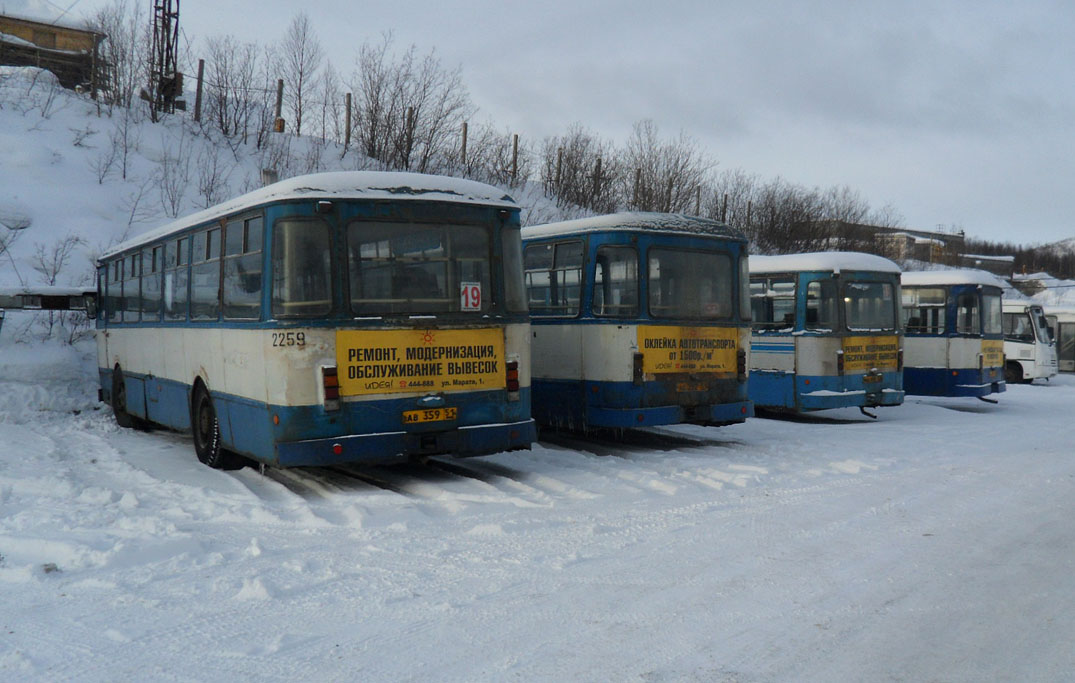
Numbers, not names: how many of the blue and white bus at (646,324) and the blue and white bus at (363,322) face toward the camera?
0

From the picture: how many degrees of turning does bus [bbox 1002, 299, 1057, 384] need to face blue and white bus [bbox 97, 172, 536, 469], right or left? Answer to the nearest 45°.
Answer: approximately 45° to its right

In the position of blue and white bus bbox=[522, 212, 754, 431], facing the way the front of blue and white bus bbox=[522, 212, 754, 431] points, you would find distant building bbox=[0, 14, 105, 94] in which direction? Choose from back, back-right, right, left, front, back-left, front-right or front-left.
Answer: front

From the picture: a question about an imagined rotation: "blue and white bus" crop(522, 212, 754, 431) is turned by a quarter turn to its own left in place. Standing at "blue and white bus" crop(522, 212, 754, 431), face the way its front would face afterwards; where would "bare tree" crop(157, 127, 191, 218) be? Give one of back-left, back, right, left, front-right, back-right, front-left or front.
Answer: right

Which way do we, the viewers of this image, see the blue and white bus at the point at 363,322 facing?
facing away from the viewer and to the left of the viewer

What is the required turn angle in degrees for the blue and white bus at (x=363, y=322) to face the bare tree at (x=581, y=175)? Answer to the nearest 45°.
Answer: approximately 45° to its right

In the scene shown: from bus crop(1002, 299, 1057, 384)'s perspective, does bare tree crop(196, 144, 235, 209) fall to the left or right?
on its right

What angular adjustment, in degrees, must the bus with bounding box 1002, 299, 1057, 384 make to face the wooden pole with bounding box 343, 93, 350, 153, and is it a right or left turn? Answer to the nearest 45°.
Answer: approximately 135° to its right

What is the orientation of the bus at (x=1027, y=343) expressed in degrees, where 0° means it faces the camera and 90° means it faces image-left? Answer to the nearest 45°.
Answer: approximately 315°

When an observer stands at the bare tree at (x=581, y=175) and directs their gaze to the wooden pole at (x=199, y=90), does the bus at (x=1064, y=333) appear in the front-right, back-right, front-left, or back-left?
back-left

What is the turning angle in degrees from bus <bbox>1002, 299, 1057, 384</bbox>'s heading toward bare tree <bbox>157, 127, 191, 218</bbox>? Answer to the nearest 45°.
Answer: approximately 90° to its right

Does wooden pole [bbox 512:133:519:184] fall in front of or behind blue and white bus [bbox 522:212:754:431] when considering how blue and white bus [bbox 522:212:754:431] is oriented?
in front

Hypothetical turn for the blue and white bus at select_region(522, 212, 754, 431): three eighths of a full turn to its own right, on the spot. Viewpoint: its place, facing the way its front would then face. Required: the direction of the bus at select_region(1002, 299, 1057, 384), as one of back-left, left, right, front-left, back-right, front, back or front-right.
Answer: front-left

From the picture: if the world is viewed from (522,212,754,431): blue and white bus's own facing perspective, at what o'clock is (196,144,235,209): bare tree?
The bare tree is roughly at 12 o'clock from the blue and white bus.

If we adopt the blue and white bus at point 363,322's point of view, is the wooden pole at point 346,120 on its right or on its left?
on its right

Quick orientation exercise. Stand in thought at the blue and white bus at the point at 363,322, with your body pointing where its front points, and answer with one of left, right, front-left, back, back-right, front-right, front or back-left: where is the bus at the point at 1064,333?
right

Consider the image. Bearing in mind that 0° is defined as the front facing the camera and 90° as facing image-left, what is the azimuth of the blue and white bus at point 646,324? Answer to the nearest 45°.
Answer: approximately 135°
